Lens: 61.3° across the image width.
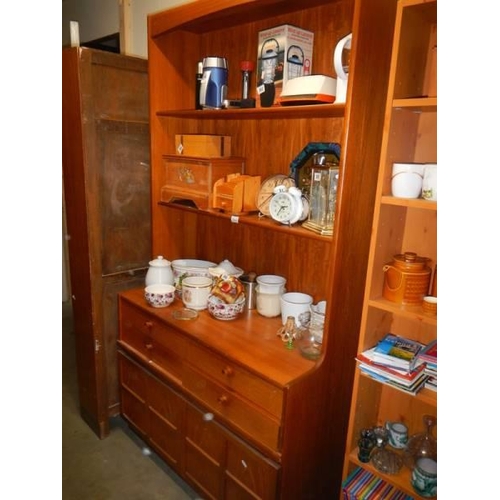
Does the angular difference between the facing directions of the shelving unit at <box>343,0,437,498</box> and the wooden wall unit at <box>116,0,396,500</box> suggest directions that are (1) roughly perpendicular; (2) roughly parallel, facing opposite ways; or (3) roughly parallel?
roughly parallel

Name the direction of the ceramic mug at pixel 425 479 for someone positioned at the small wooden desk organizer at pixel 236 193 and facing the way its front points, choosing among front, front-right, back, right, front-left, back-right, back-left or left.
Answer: left

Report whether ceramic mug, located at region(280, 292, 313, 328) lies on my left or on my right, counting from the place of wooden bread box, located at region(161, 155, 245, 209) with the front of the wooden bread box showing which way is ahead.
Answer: on my left

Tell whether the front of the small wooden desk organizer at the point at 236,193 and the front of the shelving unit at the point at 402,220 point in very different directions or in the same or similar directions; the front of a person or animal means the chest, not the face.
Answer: same or similar directions

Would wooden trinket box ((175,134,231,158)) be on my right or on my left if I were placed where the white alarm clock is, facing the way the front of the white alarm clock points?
on my right

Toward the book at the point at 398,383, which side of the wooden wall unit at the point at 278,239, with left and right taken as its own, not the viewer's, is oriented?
left

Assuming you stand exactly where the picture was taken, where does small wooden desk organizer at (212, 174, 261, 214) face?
facing the viewer and to the left of the viewer

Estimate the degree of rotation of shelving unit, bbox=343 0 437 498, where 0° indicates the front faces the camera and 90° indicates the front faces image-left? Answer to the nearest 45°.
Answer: approximately 45°

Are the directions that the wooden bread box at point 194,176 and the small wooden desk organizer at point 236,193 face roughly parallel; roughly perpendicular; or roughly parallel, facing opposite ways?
roughly parallel

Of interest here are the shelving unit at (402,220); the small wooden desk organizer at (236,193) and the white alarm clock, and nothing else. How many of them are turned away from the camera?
0

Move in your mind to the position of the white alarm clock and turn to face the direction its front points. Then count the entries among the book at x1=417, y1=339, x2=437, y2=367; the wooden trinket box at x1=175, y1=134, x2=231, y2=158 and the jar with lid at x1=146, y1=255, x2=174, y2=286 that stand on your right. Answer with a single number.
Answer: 2

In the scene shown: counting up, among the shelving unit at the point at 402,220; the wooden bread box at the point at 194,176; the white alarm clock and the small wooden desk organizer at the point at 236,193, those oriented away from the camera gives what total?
0

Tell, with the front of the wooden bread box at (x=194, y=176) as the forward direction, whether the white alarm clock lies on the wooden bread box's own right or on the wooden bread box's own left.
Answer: on the wooden bread box's own left

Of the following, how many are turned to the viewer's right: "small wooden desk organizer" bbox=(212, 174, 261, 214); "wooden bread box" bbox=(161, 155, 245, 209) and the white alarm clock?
0

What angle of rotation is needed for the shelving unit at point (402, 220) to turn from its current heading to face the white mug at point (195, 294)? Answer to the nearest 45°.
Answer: approximately 45° to its right

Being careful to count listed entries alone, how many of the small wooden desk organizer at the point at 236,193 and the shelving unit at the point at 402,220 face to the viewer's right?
0
